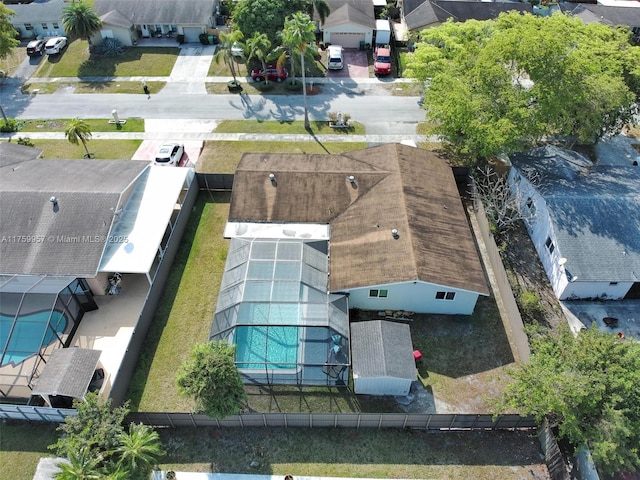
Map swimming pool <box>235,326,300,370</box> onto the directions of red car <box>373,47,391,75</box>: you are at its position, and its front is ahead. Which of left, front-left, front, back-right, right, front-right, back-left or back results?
front

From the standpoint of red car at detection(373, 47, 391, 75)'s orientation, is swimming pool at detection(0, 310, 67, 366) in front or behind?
behind

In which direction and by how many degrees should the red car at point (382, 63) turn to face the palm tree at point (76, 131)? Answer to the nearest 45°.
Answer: approximately 135° to its left

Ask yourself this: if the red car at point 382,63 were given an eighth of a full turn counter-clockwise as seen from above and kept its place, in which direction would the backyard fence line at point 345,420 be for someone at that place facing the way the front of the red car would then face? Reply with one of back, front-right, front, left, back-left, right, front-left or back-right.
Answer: back-left

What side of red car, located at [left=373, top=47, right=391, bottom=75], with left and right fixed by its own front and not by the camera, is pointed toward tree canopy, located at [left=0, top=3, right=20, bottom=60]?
right

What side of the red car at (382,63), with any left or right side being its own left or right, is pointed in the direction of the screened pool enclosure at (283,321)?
back

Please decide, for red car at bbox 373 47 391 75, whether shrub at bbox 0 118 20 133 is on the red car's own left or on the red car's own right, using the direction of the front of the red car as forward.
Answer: on the red car's own right

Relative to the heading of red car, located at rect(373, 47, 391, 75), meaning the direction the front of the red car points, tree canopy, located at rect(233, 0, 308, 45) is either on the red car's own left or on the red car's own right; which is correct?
on the red car's own left
